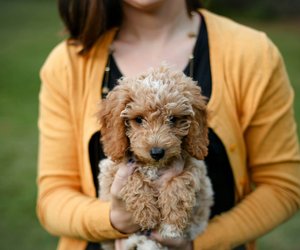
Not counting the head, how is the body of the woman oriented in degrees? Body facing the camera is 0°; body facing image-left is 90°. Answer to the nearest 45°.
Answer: approximately 0°
